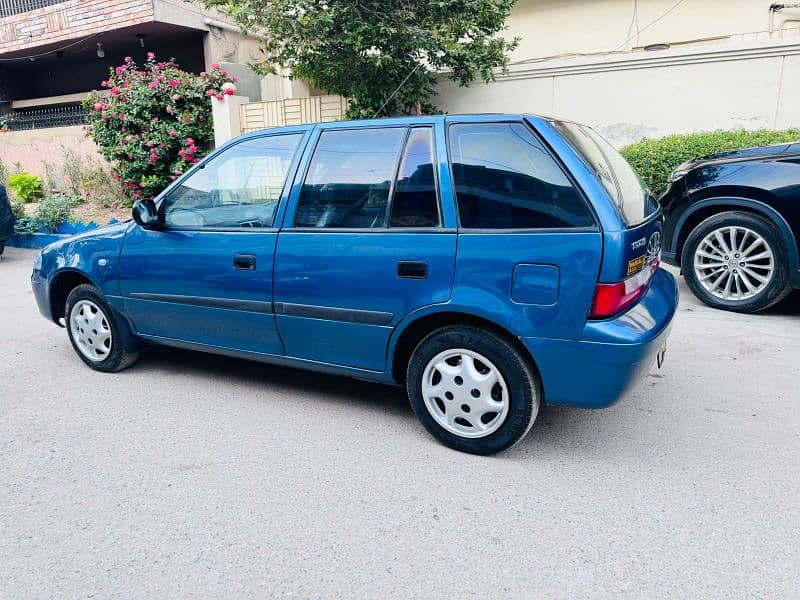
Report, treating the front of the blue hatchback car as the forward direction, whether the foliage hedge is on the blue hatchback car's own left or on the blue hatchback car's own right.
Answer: on the blue hatchback car's own right

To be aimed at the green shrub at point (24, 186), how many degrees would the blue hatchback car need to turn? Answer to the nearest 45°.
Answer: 0° — it already faces it

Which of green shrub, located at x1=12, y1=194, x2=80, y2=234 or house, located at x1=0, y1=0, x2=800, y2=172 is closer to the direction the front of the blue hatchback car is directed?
the green shrub

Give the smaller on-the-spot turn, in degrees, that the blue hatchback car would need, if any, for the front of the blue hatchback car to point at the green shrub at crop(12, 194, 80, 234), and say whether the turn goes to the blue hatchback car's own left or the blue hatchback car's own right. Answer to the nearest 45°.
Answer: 0° — it already faces it

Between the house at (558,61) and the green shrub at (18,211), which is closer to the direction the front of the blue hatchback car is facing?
the green shrub

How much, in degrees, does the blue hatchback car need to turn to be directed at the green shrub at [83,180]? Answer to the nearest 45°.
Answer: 0° — it already faces it

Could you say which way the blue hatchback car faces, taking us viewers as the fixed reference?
facing away from the viewer and to the left of the viewer
